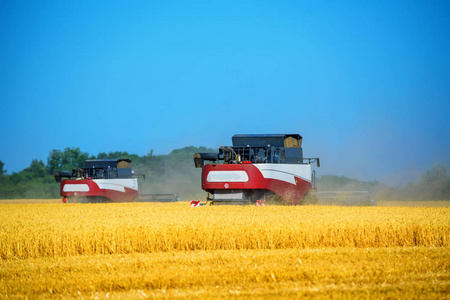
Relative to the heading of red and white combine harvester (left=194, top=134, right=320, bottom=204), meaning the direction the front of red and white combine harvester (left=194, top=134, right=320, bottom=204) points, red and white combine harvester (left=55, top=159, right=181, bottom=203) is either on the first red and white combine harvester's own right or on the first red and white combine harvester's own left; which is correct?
on the first red and white combine harvester's own left

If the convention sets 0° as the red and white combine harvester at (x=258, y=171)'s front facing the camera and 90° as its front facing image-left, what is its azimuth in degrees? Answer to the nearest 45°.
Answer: approximately 225°
